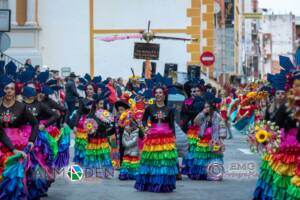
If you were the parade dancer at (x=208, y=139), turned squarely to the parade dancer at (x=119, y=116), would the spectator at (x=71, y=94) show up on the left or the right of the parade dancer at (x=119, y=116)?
right

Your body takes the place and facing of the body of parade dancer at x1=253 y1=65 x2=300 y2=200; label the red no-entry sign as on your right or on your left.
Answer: on your right

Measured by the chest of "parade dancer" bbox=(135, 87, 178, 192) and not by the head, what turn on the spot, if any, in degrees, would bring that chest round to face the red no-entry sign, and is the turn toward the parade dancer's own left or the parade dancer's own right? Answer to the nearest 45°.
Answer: approximately 180°

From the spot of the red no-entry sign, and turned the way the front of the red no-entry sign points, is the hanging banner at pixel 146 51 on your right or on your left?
on your right

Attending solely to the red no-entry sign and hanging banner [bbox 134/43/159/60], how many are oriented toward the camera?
2

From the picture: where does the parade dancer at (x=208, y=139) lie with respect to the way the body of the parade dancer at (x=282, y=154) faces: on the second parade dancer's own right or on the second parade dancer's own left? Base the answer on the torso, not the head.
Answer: on the second parade dancer's own right

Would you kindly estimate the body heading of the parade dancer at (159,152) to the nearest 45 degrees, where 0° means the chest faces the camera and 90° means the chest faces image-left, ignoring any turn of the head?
approximately 0°

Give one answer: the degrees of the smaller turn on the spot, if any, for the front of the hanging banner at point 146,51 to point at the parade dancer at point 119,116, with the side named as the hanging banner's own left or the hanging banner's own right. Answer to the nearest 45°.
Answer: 0° — it already faces them
